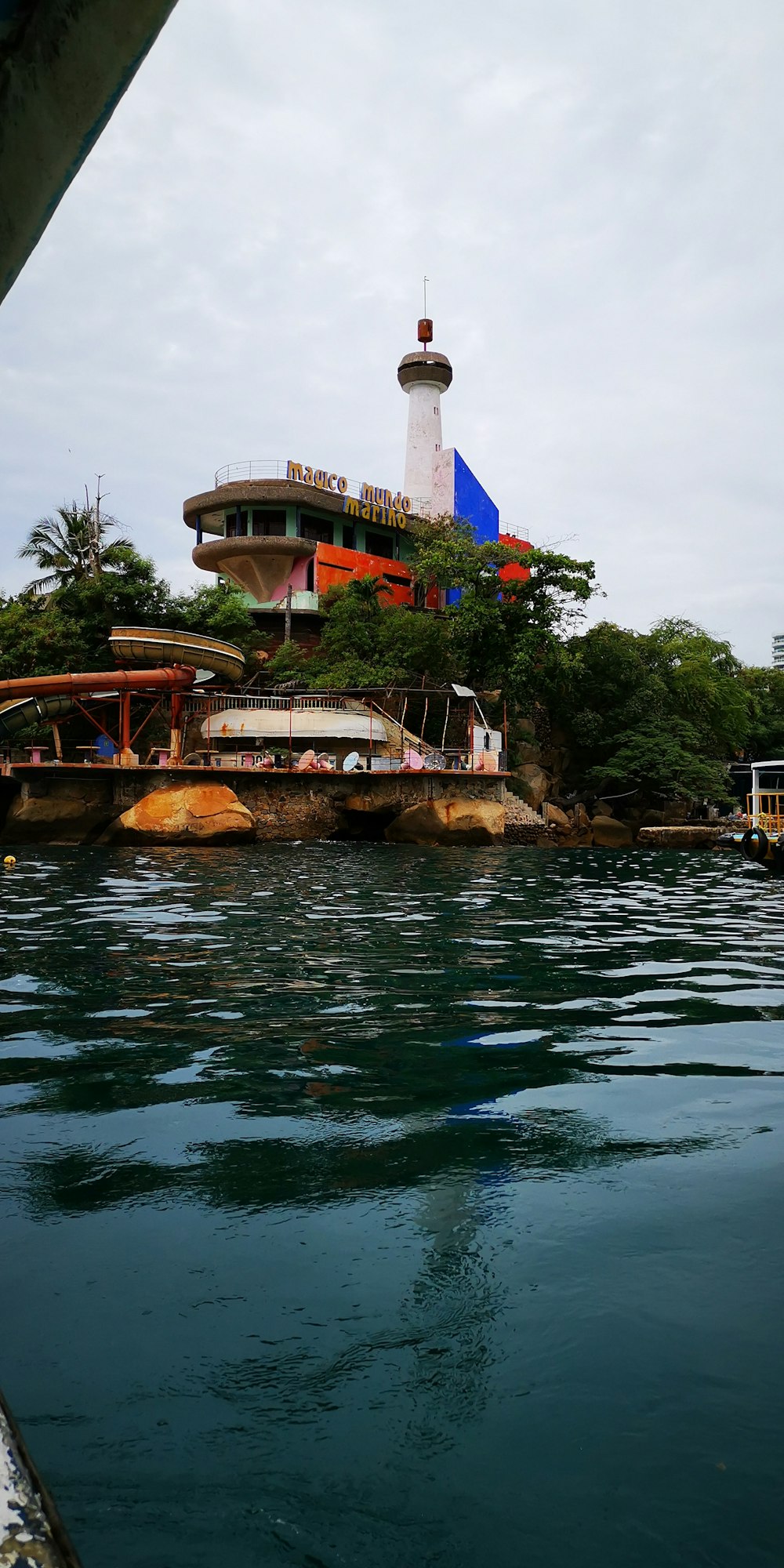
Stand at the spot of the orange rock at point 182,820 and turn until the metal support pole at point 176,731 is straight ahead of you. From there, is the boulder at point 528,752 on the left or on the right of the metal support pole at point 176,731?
right
